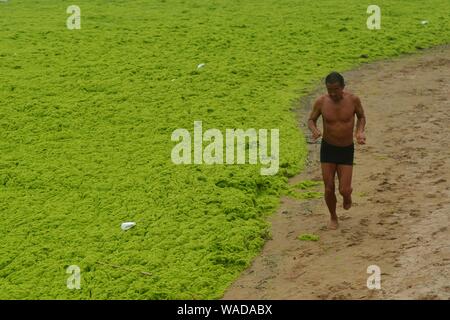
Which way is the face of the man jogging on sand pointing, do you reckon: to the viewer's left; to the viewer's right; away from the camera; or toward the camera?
toward the camera

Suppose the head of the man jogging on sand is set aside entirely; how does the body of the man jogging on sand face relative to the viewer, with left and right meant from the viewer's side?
facing the viewer
